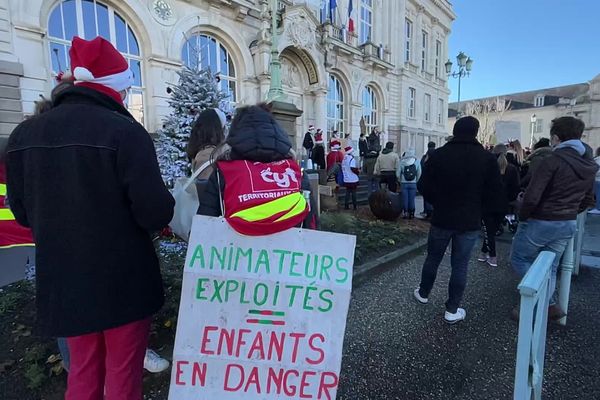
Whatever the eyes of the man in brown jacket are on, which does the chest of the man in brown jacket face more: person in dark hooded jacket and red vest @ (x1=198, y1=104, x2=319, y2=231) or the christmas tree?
the christmas tree

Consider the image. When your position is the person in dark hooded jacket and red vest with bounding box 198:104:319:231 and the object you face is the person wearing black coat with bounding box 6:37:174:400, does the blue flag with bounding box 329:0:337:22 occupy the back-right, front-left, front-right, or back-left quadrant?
back-right

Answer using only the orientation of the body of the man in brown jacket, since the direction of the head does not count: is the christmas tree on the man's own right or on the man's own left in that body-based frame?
on the man's own left

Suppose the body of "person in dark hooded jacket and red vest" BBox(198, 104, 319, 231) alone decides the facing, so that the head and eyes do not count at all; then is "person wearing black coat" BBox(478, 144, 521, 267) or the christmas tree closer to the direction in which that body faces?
the christmas tree

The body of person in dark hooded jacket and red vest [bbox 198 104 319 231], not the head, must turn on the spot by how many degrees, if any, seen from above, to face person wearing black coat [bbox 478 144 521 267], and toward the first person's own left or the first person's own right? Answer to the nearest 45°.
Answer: approximately 45° to the first person's own right

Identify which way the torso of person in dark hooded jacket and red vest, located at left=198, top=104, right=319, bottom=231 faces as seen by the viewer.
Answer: away from the camera

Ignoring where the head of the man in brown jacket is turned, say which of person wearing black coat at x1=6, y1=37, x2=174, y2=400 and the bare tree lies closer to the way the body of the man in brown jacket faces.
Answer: the bare tree

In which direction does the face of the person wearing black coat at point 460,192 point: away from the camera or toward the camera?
away from the camera

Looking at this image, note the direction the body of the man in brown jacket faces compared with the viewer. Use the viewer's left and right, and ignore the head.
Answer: facing away from the viewer and to the left of the viewer

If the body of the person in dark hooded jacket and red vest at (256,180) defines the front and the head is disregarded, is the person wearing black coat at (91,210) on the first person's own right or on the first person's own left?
on the first person's own left

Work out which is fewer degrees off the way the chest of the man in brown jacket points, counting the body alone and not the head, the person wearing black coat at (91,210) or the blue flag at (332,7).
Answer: the blue flag

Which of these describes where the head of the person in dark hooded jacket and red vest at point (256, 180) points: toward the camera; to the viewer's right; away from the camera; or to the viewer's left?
away from the camera

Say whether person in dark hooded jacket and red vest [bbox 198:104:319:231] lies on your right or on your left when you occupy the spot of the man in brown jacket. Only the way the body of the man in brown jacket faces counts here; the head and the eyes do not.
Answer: on your left
